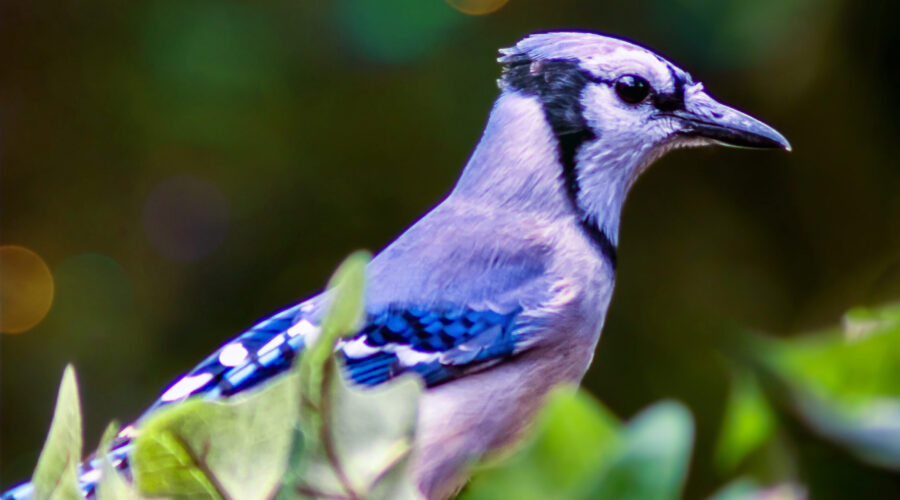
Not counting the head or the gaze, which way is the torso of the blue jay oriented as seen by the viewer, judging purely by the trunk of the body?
to the viewer's right
